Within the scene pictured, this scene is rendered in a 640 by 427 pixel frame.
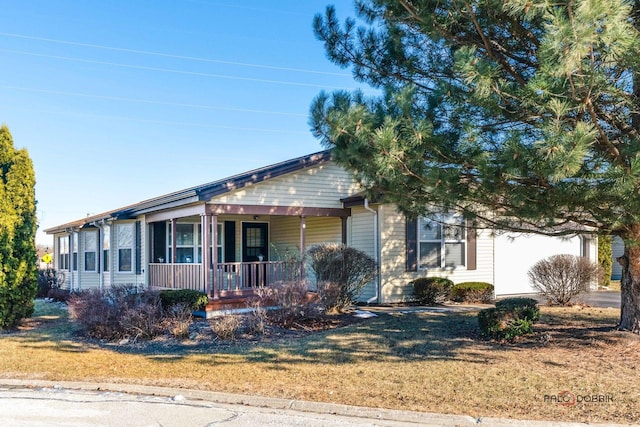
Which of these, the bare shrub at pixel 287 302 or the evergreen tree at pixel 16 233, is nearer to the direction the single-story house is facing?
the bare shrub

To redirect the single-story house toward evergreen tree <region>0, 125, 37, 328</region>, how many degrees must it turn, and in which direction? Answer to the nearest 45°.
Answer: approximately 90° to its right

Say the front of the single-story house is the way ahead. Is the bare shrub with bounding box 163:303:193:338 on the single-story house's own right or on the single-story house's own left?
on the single-story house's own right

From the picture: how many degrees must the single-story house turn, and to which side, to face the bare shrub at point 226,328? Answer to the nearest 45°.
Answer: approximately 45° to its right

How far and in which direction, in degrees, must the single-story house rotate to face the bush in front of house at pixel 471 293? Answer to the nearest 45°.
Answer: approximately 45° to its left
